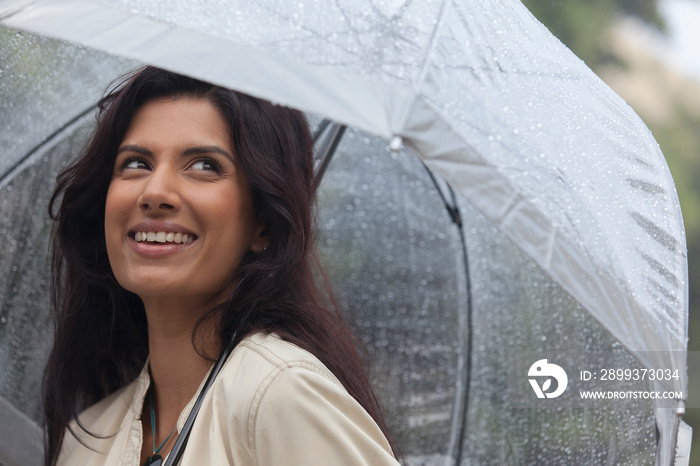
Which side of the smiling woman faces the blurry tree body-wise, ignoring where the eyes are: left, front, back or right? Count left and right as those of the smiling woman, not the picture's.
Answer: back

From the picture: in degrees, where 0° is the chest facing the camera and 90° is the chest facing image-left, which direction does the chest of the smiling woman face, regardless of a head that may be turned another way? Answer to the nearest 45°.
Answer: approximately 45°
